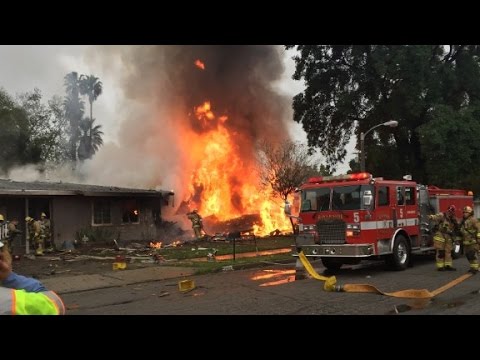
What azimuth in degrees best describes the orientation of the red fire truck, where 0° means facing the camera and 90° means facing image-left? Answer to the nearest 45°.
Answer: approximately 45°

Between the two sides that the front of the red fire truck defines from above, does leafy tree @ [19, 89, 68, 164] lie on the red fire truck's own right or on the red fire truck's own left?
on the red fire truck's own right

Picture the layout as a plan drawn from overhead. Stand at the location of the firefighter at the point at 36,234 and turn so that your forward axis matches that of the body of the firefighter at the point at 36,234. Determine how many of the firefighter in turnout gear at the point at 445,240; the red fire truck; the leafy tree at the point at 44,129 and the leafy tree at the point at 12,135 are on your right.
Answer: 2

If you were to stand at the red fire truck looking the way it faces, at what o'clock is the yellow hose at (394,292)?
The yellow hose is roughly at 10 o'clock from the red fire truck.
